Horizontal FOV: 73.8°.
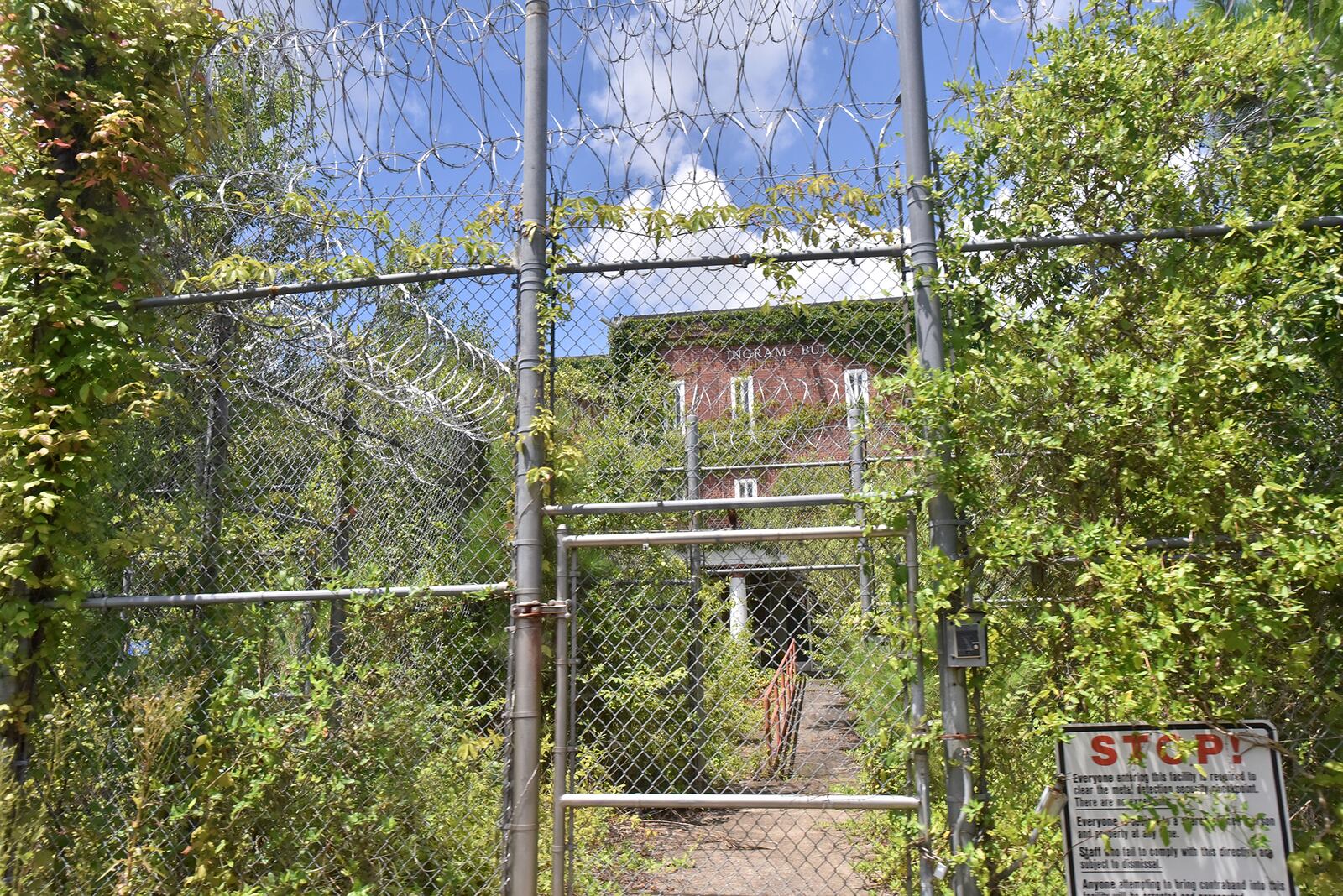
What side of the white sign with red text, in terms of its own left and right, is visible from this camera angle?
front

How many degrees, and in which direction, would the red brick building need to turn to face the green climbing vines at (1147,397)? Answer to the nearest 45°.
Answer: approximately 45° to its left

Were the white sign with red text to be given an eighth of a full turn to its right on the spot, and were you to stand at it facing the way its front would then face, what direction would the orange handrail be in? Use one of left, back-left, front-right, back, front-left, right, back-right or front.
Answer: right

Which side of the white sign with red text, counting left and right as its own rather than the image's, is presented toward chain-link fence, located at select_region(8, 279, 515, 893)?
right

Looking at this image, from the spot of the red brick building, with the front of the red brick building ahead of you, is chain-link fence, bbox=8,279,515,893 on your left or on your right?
on your right

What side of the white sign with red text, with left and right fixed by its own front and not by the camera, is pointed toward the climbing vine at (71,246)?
right

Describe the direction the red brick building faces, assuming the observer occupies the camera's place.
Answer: facing the viewer
